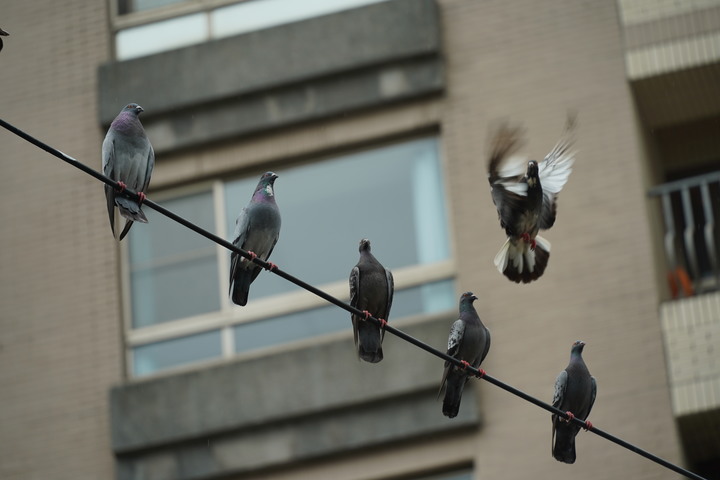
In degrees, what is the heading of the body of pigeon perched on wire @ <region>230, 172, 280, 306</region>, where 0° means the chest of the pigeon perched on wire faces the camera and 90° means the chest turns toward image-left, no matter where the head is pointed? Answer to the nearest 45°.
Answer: approximately 315°

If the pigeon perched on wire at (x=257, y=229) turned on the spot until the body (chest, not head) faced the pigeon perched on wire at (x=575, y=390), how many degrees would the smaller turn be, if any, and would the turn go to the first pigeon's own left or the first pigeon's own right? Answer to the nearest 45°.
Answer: approximately 45° to the first pigeon's own left

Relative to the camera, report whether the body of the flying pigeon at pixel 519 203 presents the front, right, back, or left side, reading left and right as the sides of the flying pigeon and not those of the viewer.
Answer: front
